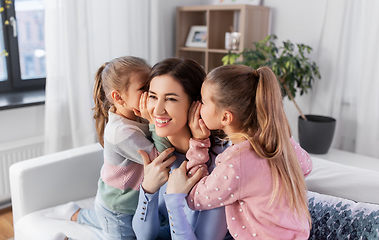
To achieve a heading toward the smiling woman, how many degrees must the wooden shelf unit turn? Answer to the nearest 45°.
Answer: approximately 45° to its left

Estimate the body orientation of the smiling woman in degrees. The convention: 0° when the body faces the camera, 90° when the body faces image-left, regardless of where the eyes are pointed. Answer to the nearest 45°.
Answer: approximately 45°

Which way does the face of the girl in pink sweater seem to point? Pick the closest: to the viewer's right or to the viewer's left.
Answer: to the viewer's left

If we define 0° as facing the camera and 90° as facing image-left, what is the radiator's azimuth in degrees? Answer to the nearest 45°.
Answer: approximately 315°

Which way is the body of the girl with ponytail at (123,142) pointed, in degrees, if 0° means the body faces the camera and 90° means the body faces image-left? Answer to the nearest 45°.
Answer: approximately 270°

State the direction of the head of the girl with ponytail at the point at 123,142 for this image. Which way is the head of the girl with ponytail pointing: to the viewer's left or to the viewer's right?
to the viewer's right
